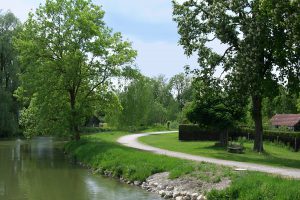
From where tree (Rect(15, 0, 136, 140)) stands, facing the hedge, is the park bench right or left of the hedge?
right

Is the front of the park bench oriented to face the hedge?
no

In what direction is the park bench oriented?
toward the camera

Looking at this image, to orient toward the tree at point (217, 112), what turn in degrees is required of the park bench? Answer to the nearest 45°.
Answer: approximately 180°

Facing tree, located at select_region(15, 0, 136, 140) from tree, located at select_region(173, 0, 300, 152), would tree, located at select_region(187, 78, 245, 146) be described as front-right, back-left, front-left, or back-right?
front-right

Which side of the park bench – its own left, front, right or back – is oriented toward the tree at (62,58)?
right
